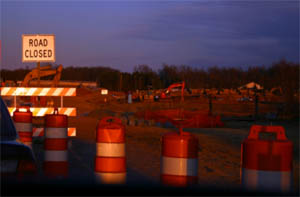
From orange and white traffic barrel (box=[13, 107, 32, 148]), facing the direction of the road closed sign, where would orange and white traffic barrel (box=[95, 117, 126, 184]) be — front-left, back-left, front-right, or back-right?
back-right

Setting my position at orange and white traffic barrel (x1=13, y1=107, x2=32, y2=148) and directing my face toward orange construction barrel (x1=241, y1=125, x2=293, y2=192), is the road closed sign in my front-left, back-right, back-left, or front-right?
back-left

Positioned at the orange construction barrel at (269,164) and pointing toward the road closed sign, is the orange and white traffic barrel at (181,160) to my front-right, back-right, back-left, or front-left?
front-left

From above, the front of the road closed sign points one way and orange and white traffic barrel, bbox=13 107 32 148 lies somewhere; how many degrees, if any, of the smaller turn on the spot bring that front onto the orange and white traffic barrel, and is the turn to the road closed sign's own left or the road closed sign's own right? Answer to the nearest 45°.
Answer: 0° — it already faces it

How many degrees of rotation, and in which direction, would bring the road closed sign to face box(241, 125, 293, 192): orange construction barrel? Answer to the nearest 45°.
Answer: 0° — it already faces it

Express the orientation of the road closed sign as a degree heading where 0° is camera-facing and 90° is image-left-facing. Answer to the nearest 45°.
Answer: approximately 0°

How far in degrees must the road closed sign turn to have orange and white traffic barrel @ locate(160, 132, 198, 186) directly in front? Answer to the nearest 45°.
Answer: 0° — it already faces it

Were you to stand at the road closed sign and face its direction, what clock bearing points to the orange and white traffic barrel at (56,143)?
The orange and white traffic barrel is roughly at 12 o'clock from the road closed sign.
